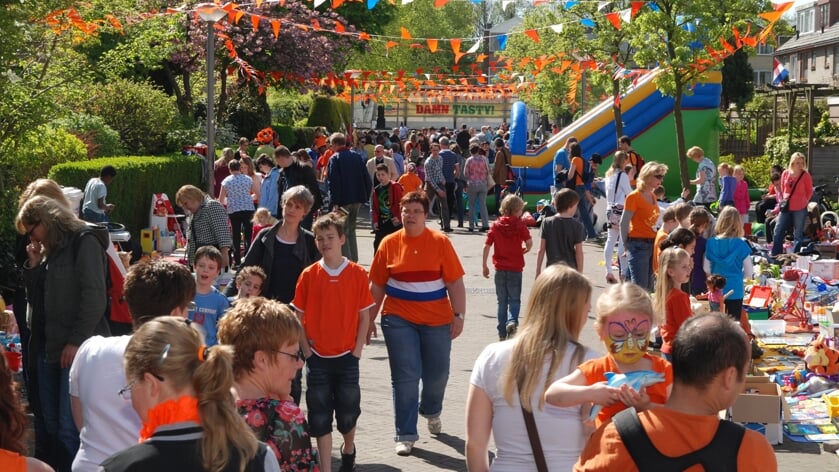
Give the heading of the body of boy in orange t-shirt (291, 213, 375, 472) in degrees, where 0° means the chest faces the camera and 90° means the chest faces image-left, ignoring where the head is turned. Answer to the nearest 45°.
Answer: approximately 0°

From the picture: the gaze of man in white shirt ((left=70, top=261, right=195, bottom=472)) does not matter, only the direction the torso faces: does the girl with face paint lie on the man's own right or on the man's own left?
on the man's own right

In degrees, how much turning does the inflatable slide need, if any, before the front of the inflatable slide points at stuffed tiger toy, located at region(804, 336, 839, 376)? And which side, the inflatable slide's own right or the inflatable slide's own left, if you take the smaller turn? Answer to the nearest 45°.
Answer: approximately 90° to the inflatable slide's own left

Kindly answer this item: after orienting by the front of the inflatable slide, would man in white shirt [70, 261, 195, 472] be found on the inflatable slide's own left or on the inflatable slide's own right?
on the inflatable slide's own left

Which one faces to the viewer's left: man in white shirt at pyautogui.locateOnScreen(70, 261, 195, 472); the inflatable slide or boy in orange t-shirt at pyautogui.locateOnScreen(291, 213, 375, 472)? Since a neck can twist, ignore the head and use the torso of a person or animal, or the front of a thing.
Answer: the inflatable slide

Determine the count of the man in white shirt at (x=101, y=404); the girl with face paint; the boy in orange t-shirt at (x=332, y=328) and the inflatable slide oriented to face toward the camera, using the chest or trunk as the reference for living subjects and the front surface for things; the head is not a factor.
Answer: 2

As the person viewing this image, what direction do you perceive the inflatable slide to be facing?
facing to the left of the viewer
